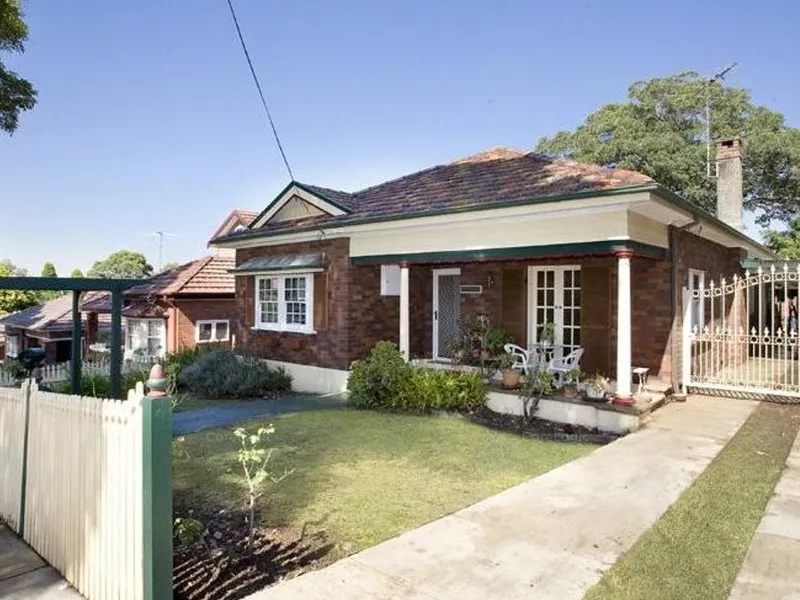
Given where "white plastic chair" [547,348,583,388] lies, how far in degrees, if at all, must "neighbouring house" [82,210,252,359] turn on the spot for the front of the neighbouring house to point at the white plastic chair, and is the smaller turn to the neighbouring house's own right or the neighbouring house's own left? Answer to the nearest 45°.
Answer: approximately 90° to the neighbouring house's own left

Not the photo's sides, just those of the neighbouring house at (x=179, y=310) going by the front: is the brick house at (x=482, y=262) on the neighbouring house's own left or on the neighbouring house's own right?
on the neighbouring house's own left

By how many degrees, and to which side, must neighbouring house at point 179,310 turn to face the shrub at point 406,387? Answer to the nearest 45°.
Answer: approximately 45° to its left

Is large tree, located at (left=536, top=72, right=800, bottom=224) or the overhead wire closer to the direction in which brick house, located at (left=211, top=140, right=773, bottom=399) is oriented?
the overhead wire

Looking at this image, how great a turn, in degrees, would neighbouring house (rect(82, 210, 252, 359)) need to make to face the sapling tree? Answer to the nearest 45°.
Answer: approximately 45° to its left

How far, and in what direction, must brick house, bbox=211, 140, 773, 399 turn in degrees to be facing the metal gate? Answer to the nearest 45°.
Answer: approximately 135° to its left

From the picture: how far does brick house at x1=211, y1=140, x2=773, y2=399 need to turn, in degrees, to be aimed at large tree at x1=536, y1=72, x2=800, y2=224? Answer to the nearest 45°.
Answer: approximately 180°

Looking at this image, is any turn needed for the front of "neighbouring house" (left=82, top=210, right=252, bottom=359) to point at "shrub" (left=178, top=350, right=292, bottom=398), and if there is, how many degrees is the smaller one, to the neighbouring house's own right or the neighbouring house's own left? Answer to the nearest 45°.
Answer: approximately 45° to the neighbouring house's own left

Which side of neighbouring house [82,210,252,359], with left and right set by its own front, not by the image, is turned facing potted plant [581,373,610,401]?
left

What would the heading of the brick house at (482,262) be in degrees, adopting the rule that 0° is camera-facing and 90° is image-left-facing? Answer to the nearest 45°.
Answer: approximately 45°

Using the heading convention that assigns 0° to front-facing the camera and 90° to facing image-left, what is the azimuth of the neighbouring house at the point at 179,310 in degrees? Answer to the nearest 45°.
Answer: approximately 45°

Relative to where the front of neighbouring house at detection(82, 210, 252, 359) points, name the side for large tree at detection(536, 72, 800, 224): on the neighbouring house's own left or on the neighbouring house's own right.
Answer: on the neighbouring house's own left
